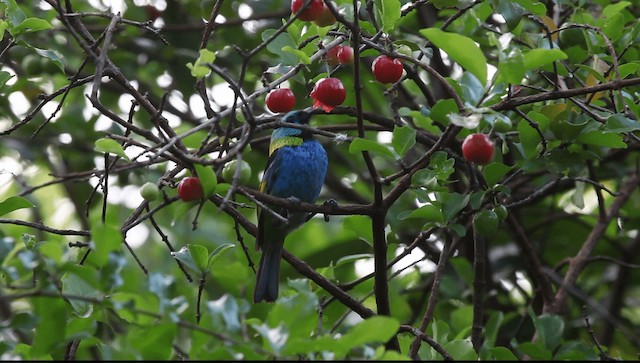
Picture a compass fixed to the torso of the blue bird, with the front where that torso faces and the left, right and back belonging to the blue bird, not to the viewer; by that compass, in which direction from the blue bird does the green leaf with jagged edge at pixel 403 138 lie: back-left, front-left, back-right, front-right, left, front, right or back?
front-right

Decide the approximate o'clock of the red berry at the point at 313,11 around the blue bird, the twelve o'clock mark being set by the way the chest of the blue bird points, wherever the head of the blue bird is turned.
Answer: The red berry is roughly at 1 o'clock from the blue bird.

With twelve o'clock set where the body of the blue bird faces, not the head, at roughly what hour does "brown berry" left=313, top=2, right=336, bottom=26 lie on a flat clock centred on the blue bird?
The brown berry is roughly at 1 o'clock from the blue bird.

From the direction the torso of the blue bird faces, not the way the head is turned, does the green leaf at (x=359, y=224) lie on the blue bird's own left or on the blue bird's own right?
on the blue bird's own right

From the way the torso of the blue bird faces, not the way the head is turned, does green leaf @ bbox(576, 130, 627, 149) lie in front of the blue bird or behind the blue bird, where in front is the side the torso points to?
in front

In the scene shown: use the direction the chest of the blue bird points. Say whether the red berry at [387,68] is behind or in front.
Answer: in front

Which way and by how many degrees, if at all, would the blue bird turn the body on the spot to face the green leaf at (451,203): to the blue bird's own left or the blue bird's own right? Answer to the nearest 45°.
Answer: approximately 45° to the blue bird's own right
